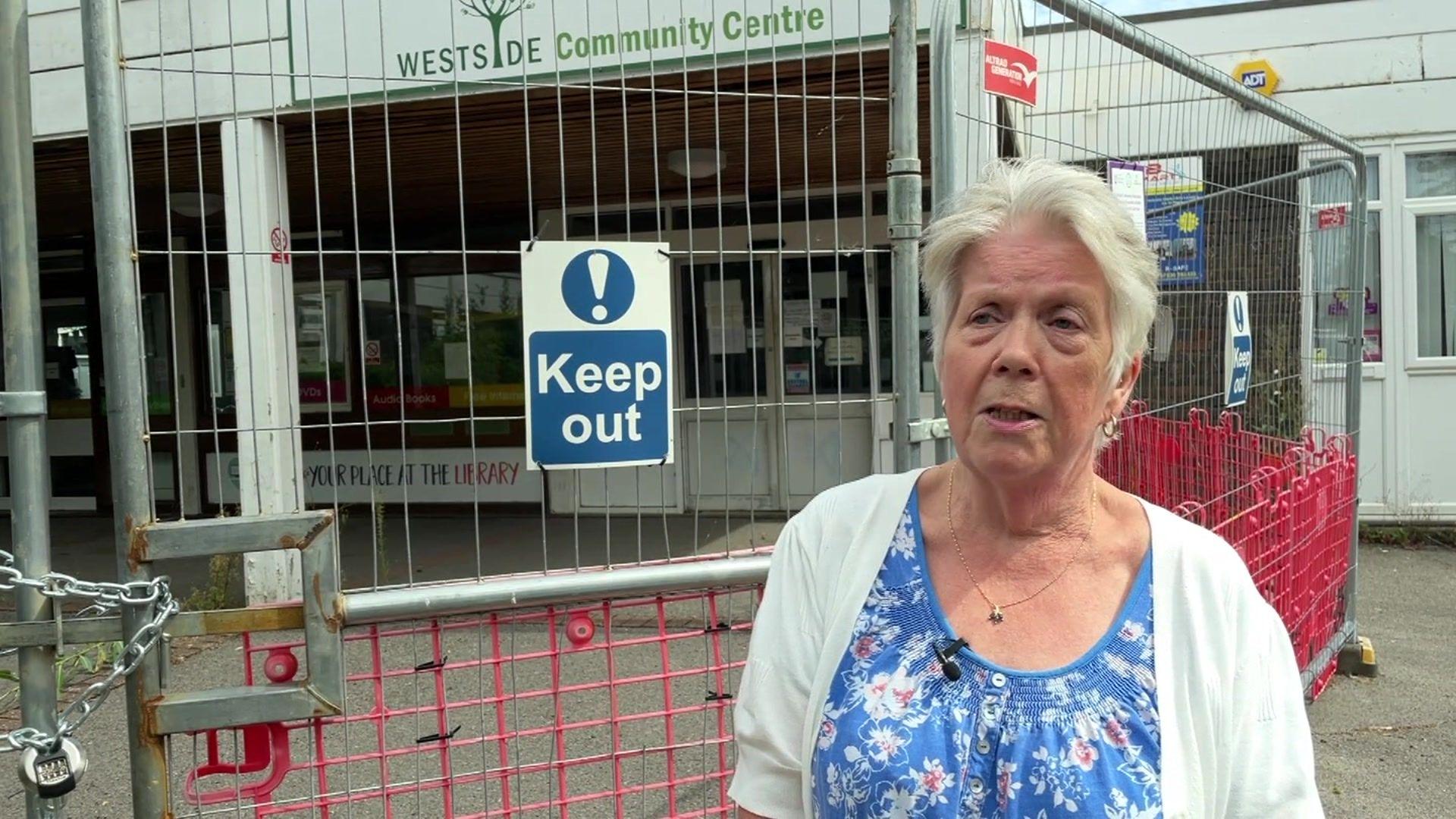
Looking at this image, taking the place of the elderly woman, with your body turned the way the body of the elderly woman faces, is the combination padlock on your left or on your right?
on your right

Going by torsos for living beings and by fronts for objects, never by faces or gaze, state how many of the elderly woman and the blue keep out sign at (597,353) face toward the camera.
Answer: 2

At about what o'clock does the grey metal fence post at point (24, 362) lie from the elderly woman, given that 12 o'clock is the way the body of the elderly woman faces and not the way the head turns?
The grey metal fence post is roughly at 3 o'clock from the elderly woman.

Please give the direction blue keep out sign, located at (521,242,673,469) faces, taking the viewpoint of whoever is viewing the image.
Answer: facing the viewer

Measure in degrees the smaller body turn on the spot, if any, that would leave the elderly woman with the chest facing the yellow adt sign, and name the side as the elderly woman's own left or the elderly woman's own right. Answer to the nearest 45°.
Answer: approximately 180°

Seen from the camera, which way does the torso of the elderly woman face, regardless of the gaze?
toward the camera

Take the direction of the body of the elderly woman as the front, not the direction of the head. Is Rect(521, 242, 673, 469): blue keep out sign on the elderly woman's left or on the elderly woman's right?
on the elderly woman's right

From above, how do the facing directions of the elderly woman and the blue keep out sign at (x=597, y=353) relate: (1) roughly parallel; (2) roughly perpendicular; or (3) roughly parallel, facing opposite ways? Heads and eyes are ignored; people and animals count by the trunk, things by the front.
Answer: roughly parallel

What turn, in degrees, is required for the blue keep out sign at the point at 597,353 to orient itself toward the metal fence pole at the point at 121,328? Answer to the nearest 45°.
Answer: approximately 90° to its right

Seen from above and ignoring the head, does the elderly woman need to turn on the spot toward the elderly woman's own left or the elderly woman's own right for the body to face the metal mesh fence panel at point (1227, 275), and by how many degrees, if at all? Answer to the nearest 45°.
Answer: approximately 180°

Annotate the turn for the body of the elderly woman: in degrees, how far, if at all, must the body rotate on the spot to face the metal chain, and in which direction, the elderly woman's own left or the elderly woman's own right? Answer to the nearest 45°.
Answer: approximately 90° to the elderly woman's own right

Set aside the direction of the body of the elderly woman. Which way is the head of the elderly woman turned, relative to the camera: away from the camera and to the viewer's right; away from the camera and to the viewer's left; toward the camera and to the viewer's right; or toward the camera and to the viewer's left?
toward the camera and to the viewer's left
